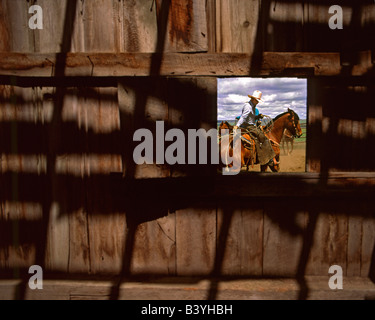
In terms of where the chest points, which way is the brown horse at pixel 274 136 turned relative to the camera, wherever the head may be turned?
to the viewer's right
